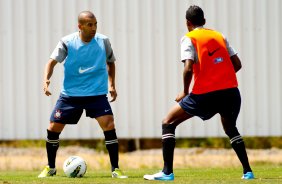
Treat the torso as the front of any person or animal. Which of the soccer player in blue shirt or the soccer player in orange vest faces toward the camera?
the soccer player in blue shirt

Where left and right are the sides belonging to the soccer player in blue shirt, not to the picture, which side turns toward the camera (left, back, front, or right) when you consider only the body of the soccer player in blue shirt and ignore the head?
front

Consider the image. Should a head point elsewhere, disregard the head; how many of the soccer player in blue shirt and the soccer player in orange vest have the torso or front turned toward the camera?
1

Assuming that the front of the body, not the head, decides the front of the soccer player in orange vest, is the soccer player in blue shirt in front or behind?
in front

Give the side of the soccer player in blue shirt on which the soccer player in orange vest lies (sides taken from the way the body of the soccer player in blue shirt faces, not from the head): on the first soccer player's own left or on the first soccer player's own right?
on the first soccer player's own left

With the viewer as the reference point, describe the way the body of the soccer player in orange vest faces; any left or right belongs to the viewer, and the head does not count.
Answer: facing away from the viewer and to the left of the viewer

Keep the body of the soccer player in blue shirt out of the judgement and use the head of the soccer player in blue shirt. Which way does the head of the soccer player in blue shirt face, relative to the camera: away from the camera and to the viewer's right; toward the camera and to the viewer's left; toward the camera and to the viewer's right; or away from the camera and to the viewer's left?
toward the camera and to the viewer's right

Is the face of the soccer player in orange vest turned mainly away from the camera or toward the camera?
away from the camera
